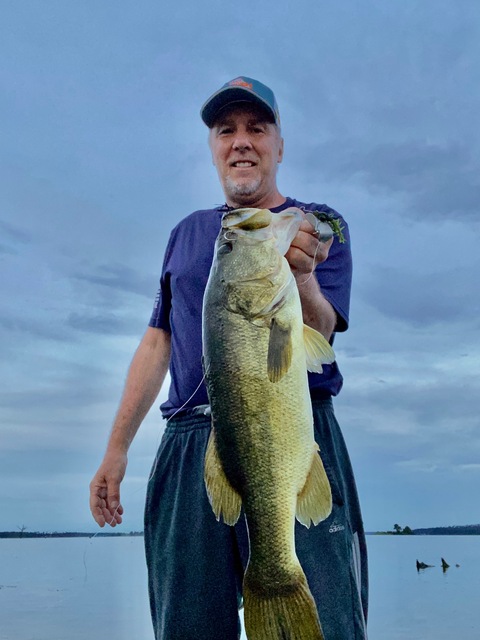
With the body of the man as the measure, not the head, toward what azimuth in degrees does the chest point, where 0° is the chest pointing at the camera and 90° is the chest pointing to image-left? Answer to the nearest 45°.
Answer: approximately 0°
